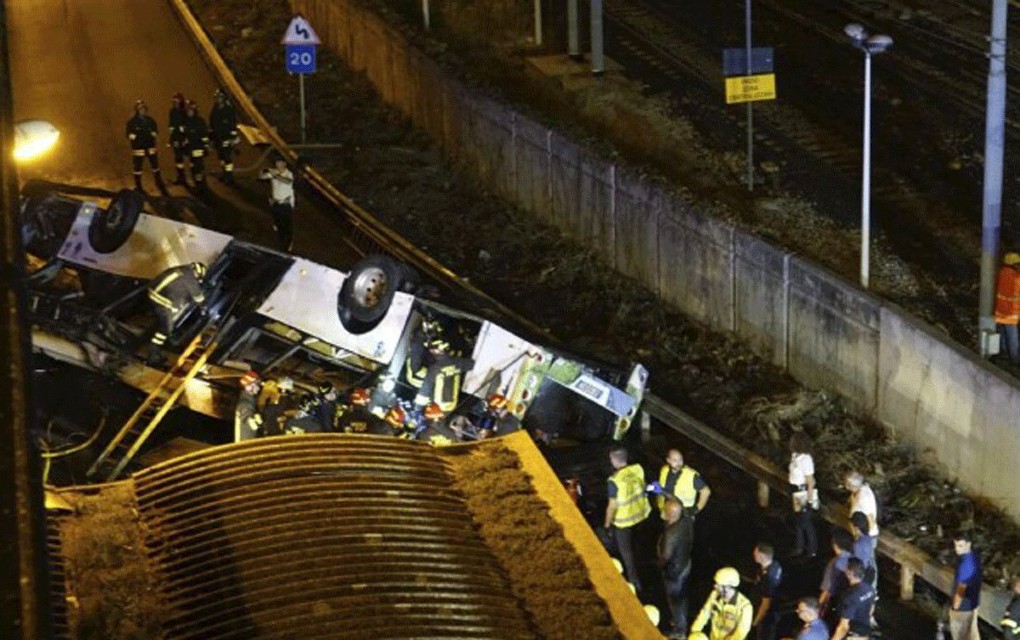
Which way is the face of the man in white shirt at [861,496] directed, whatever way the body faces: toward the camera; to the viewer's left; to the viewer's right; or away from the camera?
to the viewer's left

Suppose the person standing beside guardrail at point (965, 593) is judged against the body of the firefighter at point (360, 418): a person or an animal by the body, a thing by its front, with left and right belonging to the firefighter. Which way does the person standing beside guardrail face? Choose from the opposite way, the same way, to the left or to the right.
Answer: to the left

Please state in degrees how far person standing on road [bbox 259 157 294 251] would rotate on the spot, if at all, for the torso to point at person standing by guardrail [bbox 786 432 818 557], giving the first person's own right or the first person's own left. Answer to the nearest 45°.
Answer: approximately 45° to the first person's own left

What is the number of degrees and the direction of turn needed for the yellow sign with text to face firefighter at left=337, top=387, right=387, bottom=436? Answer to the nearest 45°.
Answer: approximately 45° to its right

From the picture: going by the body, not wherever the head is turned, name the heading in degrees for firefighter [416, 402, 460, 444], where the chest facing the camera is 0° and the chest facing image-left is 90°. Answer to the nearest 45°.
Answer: approximately 180°

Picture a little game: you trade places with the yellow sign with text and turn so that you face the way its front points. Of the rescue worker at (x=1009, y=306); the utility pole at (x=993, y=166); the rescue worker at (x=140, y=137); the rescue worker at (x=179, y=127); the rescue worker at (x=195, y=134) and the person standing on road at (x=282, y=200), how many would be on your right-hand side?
4

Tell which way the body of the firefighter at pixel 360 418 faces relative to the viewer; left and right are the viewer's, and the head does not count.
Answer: facing away from the viewer

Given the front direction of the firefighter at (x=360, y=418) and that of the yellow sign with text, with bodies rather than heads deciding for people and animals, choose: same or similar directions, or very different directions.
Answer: very different directions

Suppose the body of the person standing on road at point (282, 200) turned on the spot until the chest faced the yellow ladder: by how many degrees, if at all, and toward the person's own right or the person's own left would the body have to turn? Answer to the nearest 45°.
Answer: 0° — they already face it

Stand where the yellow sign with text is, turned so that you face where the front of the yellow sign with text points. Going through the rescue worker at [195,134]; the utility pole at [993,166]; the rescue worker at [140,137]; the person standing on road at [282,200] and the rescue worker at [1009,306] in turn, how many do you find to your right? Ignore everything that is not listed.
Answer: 3

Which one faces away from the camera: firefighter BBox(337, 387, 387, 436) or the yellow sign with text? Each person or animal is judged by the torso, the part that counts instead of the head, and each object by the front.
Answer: the firefighter

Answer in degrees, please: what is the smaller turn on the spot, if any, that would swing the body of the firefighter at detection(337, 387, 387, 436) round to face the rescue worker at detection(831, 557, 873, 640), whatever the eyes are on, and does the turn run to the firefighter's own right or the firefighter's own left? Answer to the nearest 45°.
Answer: approximately 135° to the firefighter's own right
